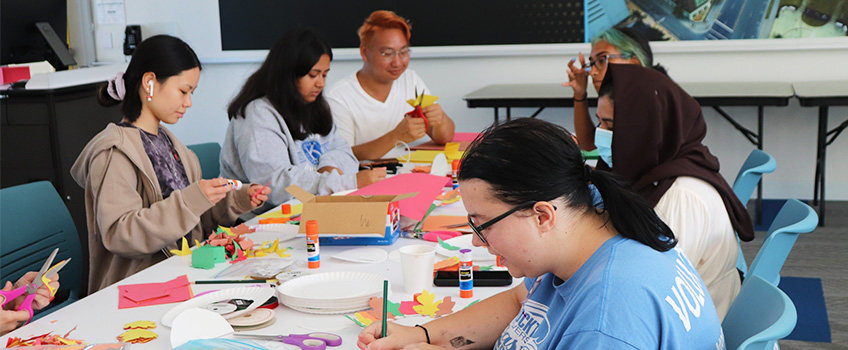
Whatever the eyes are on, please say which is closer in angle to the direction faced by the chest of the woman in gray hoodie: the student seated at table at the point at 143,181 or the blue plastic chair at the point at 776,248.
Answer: the blue plastic chair

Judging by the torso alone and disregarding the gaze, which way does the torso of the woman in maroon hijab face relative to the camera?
to the viewer's left

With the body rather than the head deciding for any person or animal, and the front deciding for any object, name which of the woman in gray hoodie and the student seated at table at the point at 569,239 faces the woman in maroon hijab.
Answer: the woman in gray hoodie

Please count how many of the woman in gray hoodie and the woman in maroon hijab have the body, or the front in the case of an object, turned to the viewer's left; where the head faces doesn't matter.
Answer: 1

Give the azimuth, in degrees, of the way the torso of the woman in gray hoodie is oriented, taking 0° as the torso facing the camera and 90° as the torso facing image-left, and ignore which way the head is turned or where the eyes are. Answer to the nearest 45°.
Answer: approximately 315°

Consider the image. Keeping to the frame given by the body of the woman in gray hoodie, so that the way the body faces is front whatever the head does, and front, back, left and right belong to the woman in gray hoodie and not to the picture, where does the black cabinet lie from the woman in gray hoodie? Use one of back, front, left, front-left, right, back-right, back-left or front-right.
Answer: back

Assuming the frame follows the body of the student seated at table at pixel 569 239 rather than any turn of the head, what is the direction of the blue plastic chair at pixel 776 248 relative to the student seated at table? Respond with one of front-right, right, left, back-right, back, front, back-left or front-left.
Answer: back-right

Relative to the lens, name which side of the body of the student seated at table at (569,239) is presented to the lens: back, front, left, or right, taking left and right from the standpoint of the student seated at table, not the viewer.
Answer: left

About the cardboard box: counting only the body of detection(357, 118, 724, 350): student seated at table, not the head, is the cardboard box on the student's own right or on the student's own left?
on the student's own right

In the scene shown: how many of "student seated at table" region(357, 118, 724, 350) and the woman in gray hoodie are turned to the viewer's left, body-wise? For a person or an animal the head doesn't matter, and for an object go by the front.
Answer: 1
